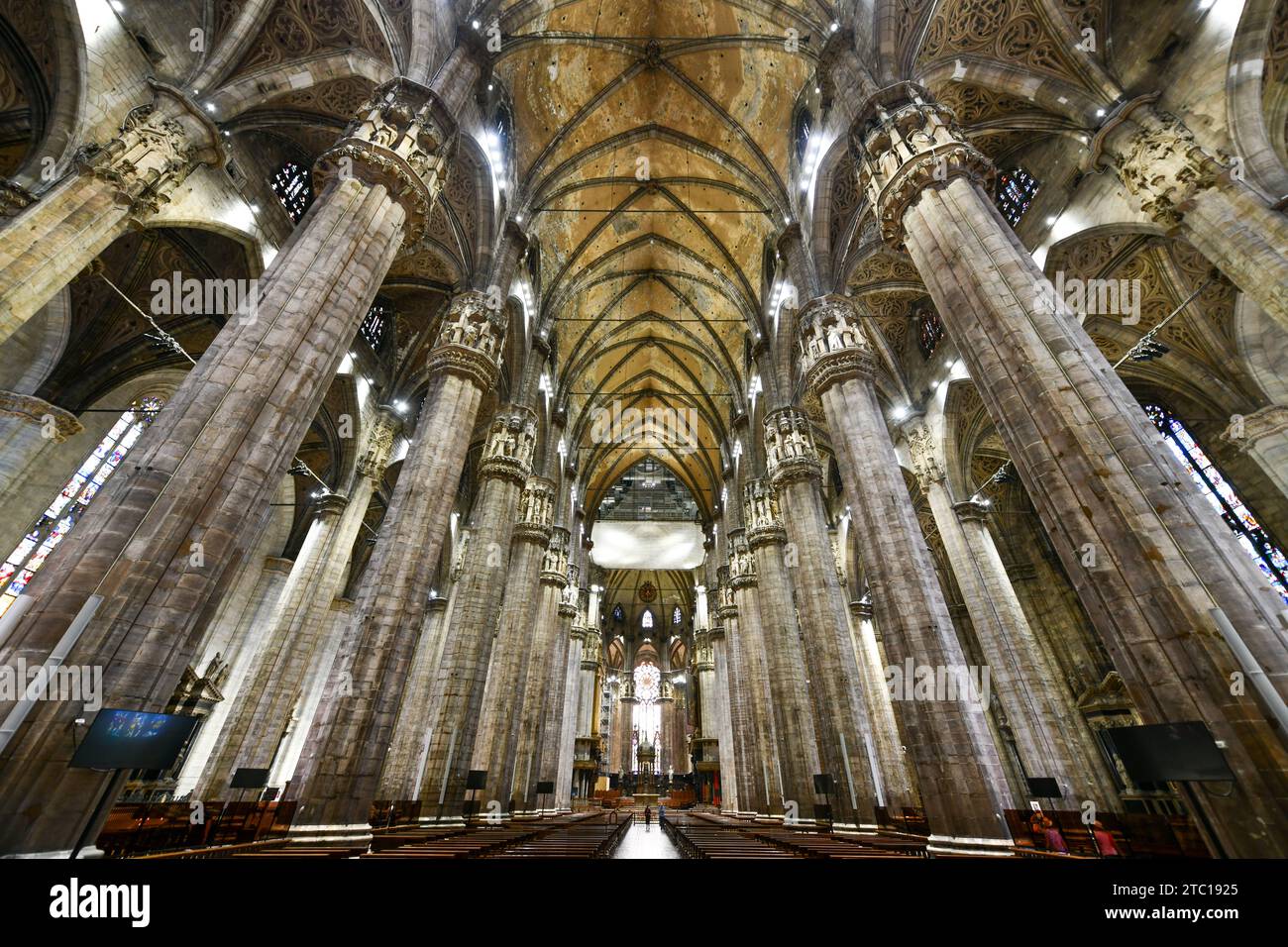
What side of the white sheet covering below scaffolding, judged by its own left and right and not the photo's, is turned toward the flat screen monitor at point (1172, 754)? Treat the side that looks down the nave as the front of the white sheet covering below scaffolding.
front

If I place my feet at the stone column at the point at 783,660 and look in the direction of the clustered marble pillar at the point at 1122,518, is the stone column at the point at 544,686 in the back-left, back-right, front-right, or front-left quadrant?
back-right

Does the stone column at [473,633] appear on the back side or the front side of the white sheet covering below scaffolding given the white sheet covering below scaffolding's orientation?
on the front side

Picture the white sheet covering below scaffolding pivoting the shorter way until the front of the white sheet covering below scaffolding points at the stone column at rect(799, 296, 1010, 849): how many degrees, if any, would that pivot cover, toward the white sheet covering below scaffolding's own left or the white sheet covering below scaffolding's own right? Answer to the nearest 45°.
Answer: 0° — it already faces it

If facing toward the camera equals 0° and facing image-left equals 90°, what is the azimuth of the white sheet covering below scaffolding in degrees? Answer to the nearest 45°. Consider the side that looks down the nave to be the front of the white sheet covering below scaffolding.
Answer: approximately 0°

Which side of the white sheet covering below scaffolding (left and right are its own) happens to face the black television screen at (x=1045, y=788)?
front

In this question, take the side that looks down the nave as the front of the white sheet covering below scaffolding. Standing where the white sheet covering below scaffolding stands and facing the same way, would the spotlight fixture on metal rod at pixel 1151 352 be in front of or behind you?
in front

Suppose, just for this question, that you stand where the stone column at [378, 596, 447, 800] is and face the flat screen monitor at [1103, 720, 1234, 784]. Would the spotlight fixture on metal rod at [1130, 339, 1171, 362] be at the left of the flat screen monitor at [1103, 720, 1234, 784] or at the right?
left

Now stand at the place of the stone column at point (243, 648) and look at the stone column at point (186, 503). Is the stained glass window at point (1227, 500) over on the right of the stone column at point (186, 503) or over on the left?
left
